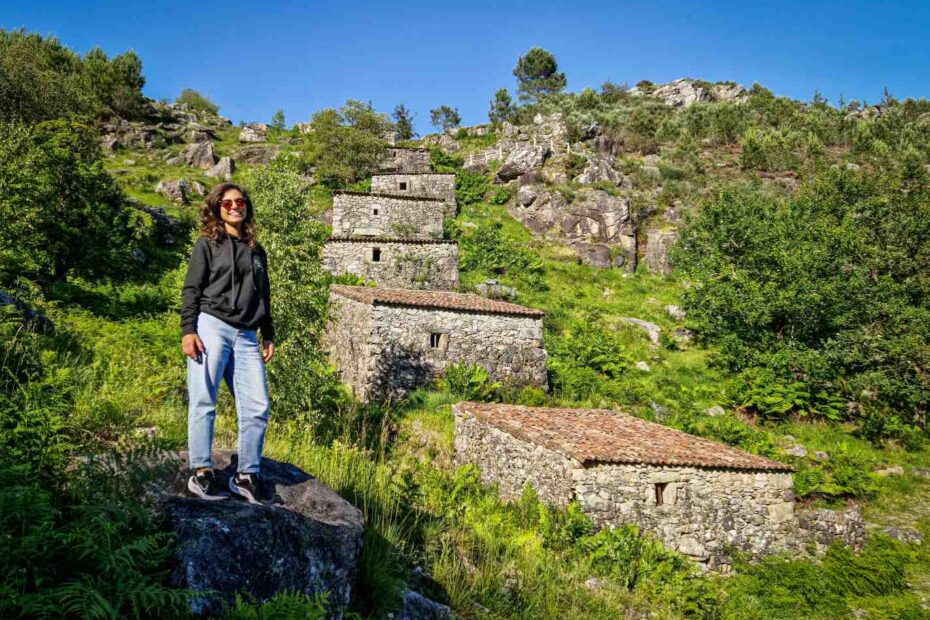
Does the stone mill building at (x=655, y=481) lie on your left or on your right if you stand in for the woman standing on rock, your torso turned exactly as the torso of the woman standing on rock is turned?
on your left

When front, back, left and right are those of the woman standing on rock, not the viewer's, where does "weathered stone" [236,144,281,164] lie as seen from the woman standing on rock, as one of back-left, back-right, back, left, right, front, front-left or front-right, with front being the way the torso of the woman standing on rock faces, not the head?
back-left

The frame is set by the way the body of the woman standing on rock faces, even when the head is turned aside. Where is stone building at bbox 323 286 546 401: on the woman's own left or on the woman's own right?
on the woman's own left

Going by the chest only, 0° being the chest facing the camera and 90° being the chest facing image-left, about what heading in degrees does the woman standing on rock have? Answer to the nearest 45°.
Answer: approximately 315°

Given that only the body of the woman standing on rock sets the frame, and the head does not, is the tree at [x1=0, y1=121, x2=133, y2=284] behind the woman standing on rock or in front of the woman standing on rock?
behind

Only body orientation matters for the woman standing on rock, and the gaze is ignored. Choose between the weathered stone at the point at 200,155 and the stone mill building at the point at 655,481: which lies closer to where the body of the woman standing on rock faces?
the stone mill building

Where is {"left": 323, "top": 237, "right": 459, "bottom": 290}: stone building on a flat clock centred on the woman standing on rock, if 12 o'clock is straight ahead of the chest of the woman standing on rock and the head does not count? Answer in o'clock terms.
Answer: The stone building is roughly at 8 o'clock from the woman standing on rock.

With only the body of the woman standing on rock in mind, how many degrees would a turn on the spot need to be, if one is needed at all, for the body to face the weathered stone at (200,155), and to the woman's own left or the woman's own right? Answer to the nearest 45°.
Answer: approximately 135° to the woman's own left
